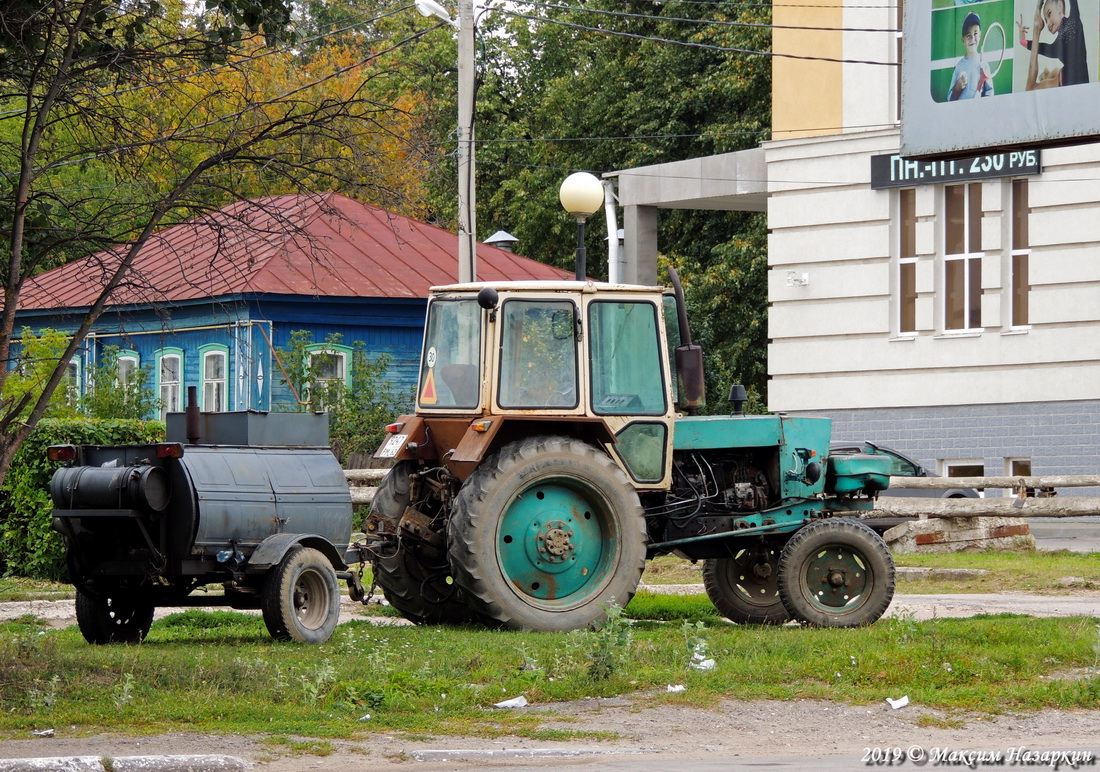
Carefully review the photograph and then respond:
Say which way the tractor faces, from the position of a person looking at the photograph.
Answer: facing away from the viewer and to the right of the viewer

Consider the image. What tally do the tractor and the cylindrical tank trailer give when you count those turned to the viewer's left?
0

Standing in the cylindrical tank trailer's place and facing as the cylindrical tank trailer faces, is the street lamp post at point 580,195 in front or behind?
in front

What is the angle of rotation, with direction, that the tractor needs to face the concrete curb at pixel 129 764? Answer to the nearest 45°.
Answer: approximately 135° to its right

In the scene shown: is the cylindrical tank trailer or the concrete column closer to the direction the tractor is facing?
the concrete column

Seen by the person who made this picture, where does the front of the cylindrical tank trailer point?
facing away from the viewer and to the right of the viewer

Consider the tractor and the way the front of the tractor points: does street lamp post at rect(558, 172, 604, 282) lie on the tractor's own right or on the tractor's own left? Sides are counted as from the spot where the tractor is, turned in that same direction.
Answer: on the tractor's own left

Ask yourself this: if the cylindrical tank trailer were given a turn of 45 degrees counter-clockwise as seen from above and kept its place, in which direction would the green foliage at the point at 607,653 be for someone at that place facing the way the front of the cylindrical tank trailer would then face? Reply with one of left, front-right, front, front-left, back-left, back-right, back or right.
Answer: back-right
